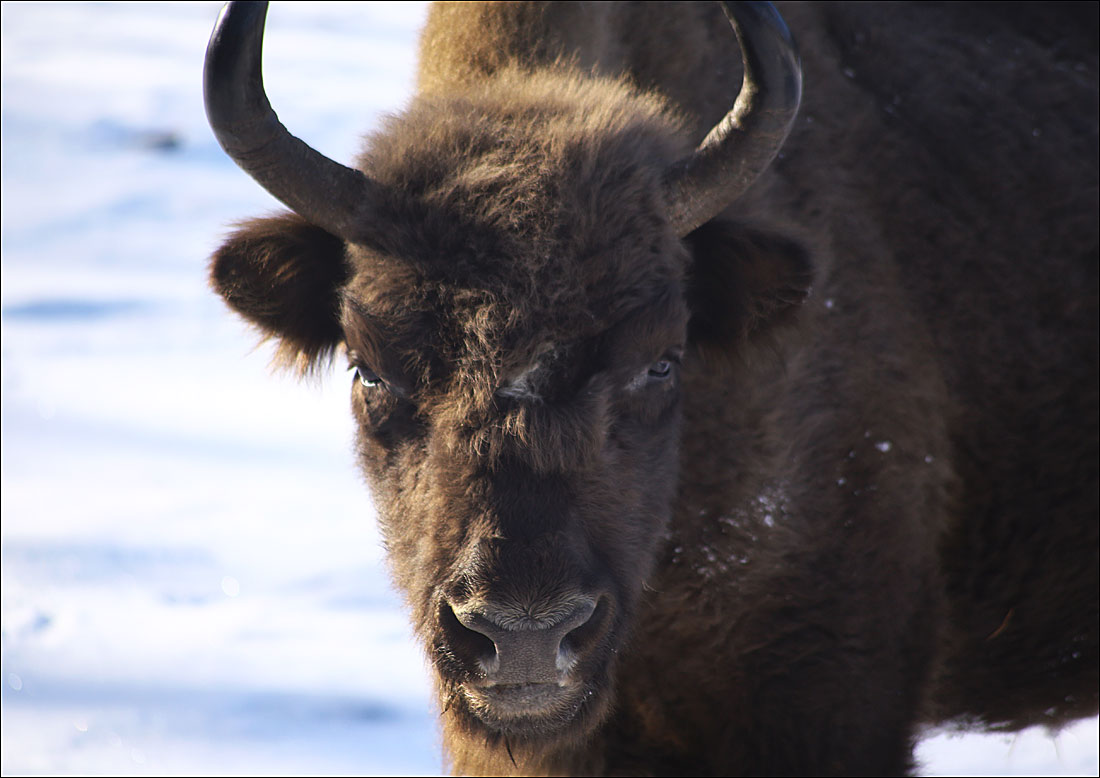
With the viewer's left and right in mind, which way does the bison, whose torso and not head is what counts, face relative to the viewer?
facing the viewer and to the left of the viewer
